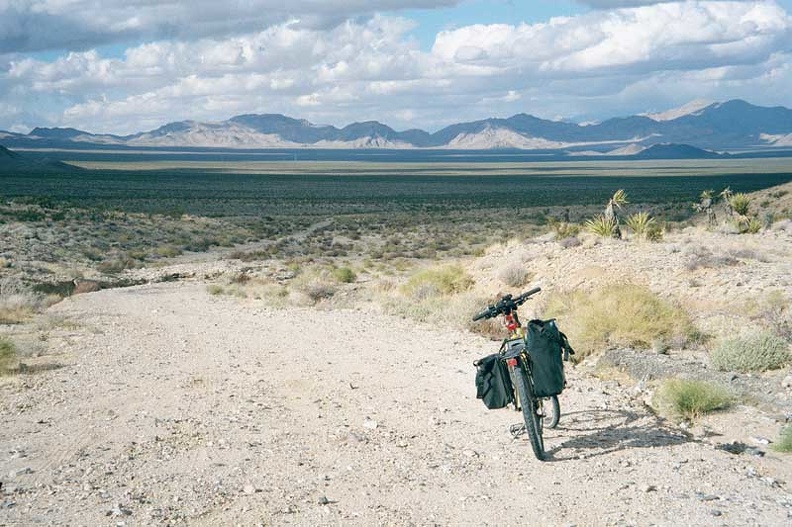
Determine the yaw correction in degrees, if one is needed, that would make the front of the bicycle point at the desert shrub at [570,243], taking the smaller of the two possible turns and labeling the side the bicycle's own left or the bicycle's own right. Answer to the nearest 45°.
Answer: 0° — it already faces it

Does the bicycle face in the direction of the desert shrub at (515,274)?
yes

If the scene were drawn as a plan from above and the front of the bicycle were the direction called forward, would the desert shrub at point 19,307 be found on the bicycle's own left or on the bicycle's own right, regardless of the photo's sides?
on the bicycle's own left

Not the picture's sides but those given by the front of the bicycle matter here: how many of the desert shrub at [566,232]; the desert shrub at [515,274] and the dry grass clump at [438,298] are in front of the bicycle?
3

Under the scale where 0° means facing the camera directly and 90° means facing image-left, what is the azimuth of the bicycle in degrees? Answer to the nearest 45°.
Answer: approximately 180°

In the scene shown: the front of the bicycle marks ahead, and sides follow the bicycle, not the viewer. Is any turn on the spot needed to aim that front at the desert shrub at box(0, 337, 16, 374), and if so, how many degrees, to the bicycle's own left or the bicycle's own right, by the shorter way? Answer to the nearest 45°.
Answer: approximately 45° to the bicycle's own left

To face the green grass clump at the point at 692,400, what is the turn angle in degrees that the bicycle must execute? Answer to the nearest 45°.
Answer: approximately 45° to its right

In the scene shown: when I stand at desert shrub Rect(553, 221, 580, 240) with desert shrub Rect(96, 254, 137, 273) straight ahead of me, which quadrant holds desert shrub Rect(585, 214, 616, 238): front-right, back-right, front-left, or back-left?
back-left

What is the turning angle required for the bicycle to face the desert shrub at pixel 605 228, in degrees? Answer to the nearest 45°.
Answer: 0° — it already faces it
